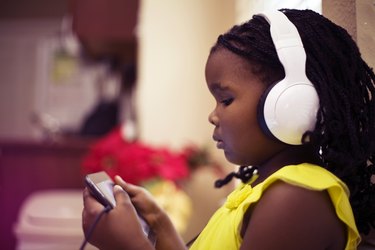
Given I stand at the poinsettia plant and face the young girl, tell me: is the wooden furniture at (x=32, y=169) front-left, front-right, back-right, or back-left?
back-right

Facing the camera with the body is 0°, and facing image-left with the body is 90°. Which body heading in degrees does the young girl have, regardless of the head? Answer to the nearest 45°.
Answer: approximately 90°

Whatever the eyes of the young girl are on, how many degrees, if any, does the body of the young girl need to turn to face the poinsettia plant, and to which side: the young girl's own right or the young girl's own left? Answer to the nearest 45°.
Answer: approximately 45° to the young girl's own right

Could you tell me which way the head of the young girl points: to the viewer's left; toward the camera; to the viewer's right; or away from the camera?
to the viewer's left

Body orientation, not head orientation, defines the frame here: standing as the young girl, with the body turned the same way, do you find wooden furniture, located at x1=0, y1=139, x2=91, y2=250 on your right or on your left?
on your right
